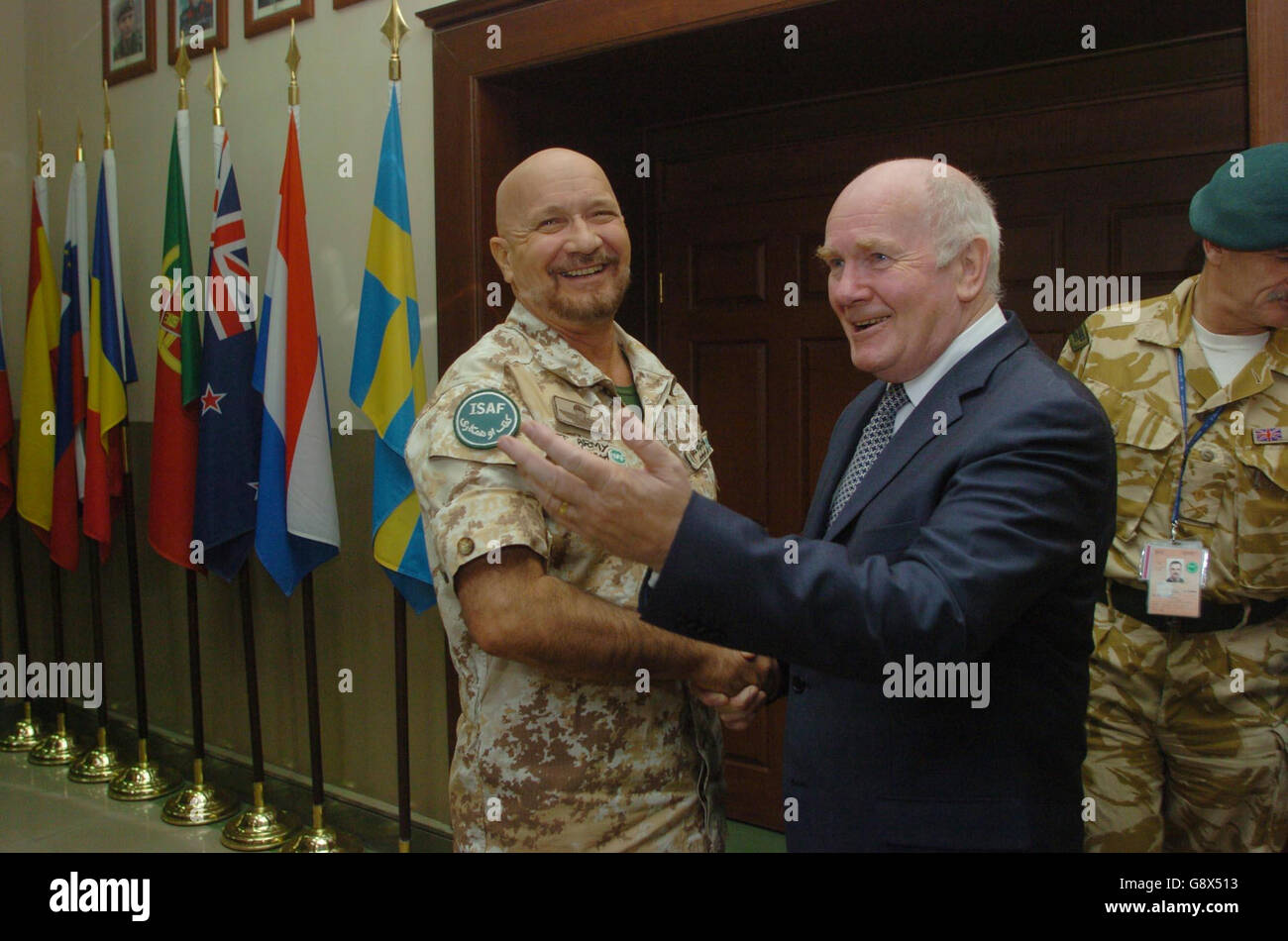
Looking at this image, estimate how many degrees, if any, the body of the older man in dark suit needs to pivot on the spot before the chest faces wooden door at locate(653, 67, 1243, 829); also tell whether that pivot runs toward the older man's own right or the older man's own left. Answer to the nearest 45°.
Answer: approximately 135° to the older man's own right

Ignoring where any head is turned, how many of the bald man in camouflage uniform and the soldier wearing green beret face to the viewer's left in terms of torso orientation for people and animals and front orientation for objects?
0

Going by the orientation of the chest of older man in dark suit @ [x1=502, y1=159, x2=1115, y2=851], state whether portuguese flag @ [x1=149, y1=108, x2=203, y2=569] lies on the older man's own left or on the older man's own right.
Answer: on the older man's own right

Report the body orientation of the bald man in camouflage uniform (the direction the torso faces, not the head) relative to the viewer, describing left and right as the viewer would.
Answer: facing the viewer and to the right of the viewer

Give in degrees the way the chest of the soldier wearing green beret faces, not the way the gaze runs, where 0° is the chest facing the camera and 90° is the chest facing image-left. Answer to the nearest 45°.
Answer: approximately 0°

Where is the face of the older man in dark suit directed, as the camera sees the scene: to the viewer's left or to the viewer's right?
to the viewer's left

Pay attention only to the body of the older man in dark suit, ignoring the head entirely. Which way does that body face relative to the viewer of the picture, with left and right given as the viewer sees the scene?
facing the viewer and to the left of the viewer

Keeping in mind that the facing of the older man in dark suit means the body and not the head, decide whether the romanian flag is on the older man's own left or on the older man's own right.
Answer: on the older man's own right

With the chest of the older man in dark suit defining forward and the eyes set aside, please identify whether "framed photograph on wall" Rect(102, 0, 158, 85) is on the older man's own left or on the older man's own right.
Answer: on the older man's own right
